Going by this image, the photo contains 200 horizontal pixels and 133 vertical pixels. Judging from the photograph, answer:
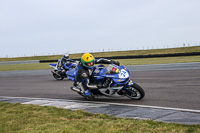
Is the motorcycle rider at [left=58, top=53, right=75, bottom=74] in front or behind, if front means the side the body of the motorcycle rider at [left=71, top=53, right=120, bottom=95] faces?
behind

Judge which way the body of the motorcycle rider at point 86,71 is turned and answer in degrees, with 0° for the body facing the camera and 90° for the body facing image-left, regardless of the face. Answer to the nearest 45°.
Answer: approximately 315°
